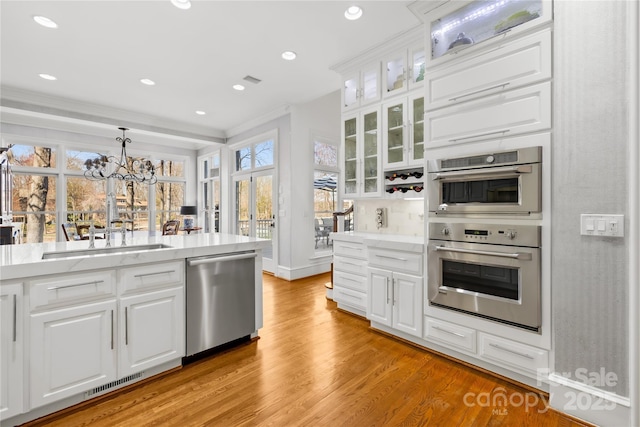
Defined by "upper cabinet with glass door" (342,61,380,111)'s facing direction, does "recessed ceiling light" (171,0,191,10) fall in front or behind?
in front

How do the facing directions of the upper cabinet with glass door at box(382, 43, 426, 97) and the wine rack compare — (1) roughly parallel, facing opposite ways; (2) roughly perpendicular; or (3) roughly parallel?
roughly parallel

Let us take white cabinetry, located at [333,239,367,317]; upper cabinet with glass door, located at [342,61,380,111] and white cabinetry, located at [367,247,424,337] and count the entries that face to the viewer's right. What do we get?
0

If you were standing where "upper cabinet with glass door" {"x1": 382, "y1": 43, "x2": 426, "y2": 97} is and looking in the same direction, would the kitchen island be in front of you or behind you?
in front

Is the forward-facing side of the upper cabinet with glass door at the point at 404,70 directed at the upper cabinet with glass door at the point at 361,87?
no

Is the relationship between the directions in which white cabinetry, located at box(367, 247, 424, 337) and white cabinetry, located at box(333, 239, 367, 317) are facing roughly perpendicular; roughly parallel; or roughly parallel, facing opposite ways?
roughly parallel

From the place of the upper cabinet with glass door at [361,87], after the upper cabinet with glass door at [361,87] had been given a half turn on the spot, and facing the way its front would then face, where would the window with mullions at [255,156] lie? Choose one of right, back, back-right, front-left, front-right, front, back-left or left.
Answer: left

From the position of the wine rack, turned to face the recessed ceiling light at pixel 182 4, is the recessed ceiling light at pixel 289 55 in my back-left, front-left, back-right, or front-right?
front-right

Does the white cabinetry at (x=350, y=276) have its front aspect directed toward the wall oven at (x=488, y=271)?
no

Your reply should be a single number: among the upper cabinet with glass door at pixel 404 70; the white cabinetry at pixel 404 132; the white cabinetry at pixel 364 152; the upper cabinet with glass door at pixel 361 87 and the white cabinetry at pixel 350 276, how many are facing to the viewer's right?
0

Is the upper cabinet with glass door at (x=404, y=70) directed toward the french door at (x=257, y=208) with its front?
no

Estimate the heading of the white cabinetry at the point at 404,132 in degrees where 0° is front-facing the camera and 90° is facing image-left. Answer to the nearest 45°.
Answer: approximately 45°

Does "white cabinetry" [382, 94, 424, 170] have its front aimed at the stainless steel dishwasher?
yes

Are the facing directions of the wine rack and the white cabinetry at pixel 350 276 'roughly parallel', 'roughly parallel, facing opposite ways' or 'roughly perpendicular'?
roughly parallel

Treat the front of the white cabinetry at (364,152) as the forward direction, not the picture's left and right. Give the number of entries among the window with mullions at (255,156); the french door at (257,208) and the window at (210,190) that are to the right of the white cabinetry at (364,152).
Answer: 3

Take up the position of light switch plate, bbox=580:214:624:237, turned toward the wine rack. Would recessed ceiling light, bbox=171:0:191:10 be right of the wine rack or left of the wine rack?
left

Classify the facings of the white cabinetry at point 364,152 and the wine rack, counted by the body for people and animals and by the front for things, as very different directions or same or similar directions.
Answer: same or similar directions

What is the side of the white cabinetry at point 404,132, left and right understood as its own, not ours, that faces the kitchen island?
front

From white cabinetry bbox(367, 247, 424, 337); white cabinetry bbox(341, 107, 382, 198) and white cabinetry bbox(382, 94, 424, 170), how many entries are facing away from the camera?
0

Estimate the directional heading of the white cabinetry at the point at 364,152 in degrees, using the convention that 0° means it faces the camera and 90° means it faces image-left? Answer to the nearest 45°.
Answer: approximately 45°

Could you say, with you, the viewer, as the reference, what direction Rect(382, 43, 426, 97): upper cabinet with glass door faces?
facing the viewer and to the left of the viewer
